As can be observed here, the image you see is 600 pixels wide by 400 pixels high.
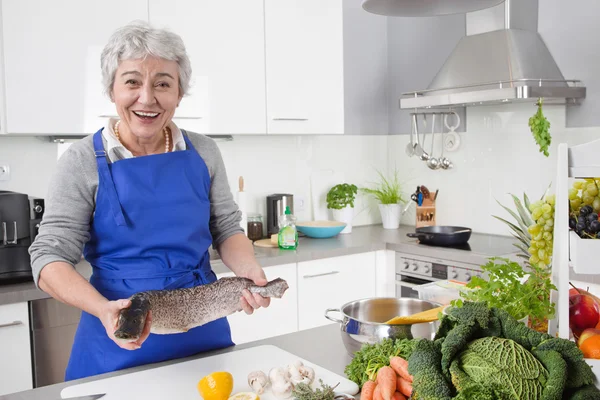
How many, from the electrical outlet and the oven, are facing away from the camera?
0

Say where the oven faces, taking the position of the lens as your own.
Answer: facing the viewer and to the left of the viewer

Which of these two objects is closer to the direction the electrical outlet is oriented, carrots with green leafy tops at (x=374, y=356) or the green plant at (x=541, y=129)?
the carrots with green leafy tops

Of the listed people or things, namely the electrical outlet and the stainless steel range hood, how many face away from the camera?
0

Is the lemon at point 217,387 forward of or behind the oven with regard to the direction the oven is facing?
forward

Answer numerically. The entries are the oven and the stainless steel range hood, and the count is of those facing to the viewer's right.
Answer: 0

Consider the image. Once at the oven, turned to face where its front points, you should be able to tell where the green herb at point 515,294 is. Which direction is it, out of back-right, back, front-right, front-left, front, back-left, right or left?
front-left

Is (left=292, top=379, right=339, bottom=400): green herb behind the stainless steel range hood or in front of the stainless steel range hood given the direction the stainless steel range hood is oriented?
in front

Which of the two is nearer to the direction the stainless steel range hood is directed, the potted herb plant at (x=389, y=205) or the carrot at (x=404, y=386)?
the carrot

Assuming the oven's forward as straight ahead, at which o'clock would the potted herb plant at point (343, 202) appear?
The potted herb plant is roughly at 3 o'clock from the oven.

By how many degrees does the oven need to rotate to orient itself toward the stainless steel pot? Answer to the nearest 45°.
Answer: approximately 45° to its left

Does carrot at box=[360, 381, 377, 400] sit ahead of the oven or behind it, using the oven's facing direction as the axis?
ahead

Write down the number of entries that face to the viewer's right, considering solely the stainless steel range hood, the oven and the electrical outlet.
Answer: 0

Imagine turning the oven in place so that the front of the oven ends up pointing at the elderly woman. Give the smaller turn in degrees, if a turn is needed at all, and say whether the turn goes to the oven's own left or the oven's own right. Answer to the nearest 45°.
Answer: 0° — it already faces them

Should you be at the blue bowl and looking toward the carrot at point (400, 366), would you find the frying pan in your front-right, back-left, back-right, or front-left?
front-left

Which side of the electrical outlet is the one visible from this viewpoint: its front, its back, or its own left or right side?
front

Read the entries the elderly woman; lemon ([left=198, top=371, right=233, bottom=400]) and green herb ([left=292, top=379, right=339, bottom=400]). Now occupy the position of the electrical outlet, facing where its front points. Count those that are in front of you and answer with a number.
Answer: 3
